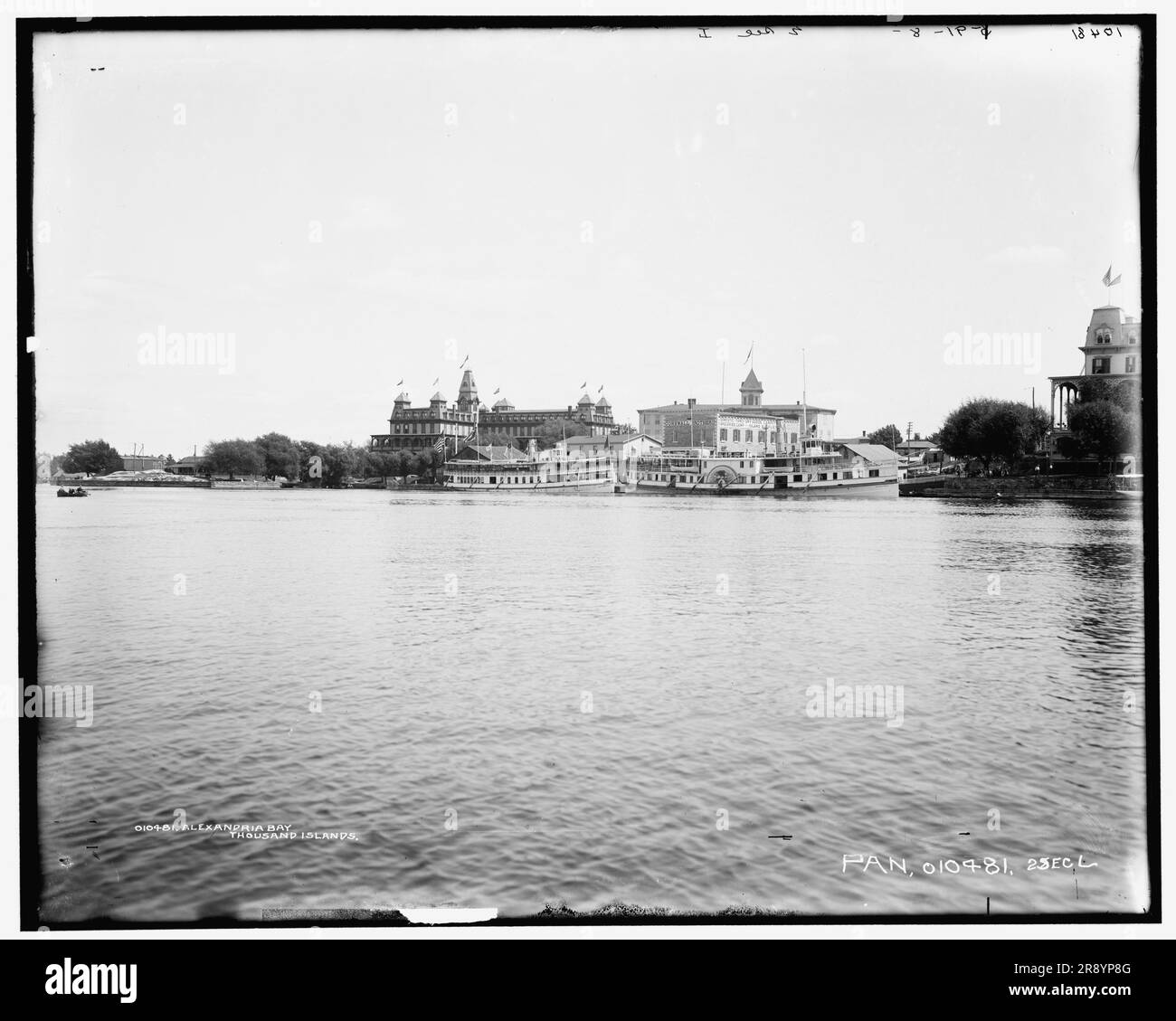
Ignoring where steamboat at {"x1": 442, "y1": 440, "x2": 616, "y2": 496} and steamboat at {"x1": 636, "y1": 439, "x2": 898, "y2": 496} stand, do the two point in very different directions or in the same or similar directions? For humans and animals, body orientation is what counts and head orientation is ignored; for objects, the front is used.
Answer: same or similar directions

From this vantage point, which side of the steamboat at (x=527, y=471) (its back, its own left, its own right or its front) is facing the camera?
right

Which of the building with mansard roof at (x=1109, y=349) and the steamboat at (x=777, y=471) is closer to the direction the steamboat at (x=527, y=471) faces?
the steamboat

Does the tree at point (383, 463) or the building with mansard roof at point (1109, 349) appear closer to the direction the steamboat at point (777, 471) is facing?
the building with mansard roof

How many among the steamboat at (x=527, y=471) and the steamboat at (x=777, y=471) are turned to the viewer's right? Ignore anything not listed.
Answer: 2

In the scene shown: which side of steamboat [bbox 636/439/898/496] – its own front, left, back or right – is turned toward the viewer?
right
